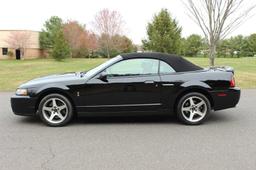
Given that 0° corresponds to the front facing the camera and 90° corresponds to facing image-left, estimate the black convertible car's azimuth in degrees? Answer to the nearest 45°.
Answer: approximately 90°

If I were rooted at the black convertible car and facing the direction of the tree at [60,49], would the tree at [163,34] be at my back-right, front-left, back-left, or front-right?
front-right

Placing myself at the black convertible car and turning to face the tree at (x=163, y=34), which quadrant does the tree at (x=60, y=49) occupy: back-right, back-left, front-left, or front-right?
front-left

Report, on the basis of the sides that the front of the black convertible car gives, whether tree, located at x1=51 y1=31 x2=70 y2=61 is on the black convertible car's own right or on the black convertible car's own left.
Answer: on the black convertible car's own right

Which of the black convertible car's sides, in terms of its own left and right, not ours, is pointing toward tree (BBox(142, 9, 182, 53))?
right
